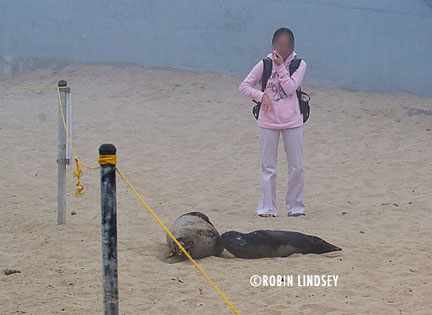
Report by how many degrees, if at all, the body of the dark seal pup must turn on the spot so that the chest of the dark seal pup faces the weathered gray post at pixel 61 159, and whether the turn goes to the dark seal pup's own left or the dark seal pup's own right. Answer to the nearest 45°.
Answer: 0° — it already faces it

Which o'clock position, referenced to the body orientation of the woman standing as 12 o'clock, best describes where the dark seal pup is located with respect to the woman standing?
The dark seal pup is roughly at 12 o'clock from the woman standing.

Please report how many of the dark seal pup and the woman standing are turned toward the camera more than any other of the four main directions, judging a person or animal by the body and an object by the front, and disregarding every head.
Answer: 1

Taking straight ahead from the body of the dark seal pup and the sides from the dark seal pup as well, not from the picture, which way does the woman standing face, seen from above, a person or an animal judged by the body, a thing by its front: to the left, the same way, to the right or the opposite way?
to the left

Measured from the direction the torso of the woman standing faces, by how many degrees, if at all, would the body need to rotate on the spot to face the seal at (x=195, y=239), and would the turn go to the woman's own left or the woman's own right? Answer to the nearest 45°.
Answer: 0° — they already face it

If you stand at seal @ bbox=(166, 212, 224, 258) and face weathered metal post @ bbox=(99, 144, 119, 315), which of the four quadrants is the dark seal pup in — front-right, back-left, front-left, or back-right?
back-left

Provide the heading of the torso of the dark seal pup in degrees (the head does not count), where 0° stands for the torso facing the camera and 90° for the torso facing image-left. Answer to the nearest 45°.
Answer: approximately 90°

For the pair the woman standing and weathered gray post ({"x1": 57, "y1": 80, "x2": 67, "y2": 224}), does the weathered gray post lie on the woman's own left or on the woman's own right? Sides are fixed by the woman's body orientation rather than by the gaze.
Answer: on the woman's own right

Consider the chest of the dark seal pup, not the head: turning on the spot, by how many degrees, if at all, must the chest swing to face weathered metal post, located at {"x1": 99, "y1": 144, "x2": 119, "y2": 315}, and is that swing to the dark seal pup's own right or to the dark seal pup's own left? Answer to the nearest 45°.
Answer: approximately 90° to the dark seal pup's own left

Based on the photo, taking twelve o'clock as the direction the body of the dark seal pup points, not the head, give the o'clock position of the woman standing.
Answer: The woman standing is roughly at 3 o'clock from the dark seal pup.

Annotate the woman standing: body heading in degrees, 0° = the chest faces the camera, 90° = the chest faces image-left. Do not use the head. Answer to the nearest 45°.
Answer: approximately 0°
